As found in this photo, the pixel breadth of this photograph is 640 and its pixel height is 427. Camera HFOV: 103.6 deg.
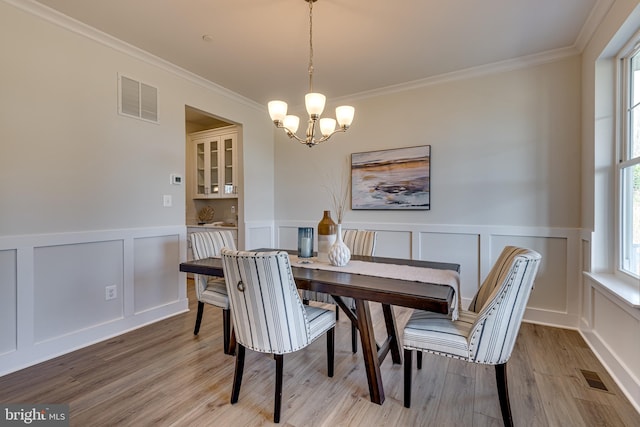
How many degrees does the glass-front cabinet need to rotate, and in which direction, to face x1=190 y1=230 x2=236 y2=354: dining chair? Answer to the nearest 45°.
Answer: approximately 45° to its left

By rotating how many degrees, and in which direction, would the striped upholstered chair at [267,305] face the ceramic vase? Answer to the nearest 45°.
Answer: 0° — it already faces it

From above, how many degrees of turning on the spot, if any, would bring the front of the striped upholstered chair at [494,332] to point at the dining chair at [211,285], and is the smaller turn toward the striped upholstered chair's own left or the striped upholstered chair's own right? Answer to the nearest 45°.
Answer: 0° — it already faces it

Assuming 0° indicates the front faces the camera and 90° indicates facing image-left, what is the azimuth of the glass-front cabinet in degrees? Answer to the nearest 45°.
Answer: approximately 45°

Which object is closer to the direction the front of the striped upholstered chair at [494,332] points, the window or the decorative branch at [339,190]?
the decorative branch

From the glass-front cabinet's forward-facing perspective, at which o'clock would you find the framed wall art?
The framed wall art is roughly at 9 o'clock from the glass-front cabinet.

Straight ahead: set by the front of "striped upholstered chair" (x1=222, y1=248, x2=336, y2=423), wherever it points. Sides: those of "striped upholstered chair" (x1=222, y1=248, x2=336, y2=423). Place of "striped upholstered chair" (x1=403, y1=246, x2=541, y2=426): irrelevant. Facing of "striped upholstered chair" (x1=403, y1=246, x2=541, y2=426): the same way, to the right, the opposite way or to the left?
to the left

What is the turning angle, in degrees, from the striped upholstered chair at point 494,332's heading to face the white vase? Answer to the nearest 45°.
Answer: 0° — it already faces it

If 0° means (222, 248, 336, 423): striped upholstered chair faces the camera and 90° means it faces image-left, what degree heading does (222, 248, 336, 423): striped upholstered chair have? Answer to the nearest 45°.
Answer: approximately 225°

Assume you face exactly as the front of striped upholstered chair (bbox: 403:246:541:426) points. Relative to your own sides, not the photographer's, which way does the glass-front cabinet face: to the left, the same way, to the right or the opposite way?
to the left

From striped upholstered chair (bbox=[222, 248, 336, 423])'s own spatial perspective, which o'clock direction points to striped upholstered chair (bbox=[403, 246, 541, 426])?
striped upholstered chair (bbox=[403, 246, 541, 426]) is roughly at 2 o'clock from striped upholstered chair (bbox=[222, 248, 336, 423]).

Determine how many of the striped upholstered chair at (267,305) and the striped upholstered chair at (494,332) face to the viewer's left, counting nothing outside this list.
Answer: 1

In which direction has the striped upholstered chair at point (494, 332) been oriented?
to the viewer's left
